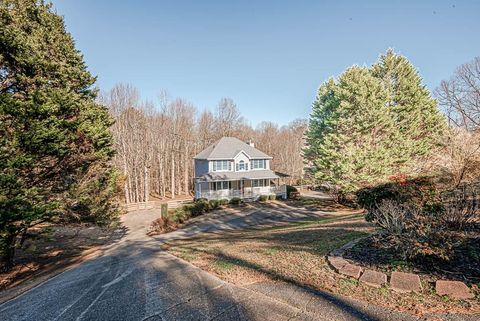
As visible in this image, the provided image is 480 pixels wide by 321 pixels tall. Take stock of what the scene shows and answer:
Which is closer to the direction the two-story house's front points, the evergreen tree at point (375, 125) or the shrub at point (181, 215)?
the shrub

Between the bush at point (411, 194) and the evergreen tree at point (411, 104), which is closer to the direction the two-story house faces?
the bush

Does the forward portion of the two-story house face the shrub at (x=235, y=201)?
yes

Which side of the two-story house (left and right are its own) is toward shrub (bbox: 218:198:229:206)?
front

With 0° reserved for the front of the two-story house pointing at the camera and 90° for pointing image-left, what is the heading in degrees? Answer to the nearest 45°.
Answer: approximately 0°

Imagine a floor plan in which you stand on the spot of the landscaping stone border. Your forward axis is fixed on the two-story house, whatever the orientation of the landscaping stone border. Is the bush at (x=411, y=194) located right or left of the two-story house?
right

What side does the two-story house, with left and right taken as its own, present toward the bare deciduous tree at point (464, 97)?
left

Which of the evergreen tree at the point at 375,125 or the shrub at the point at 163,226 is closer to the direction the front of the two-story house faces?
the shrub

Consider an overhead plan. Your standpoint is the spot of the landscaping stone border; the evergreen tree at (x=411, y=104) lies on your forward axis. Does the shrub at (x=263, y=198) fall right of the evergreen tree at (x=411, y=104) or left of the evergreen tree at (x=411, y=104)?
left
